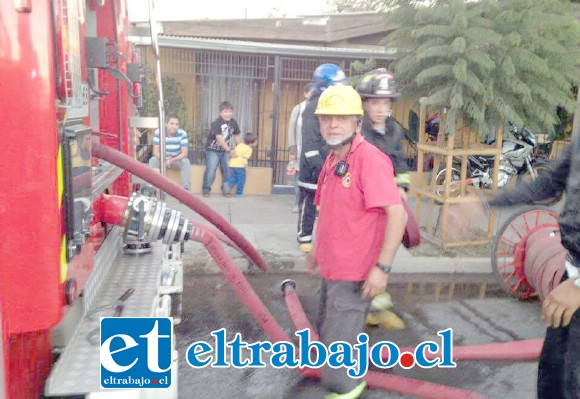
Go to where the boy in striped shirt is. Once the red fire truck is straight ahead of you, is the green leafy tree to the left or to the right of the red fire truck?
left

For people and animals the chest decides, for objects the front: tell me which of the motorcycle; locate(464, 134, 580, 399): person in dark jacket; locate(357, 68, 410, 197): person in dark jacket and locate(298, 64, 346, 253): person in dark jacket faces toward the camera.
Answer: locate(357, 68, 410, 197): person in dark jacket

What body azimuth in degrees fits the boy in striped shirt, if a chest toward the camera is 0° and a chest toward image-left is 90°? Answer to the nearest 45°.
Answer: approximately 0°

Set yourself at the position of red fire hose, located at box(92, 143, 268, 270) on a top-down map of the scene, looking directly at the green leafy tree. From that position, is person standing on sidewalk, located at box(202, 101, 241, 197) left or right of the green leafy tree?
left

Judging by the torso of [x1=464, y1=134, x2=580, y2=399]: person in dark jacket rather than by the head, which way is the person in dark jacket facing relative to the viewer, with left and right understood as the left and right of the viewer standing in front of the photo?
facing to the left of the viewer

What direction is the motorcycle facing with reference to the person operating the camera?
facing to the right of the viewer

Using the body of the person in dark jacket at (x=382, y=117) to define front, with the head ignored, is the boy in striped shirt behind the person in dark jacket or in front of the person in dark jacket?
behind

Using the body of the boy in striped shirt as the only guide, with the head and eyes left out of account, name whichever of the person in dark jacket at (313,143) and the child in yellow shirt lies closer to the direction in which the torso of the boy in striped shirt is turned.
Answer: the person in dark jacket

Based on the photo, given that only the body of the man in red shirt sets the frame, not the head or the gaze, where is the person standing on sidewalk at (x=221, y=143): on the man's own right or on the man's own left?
on the man's own right
